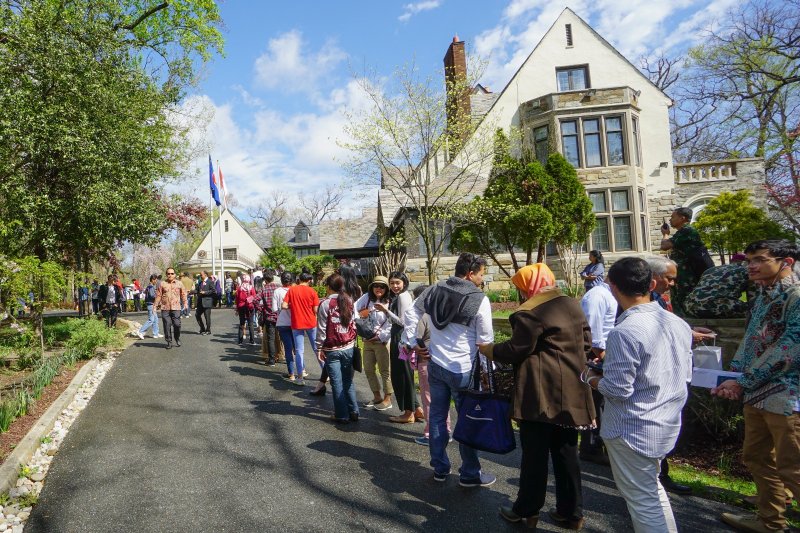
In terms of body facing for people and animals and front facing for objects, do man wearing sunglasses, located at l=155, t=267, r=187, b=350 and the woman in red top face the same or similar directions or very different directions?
very different directions

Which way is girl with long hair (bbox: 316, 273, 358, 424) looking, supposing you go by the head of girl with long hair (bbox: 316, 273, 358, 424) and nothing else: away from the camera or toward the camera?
away from the camera

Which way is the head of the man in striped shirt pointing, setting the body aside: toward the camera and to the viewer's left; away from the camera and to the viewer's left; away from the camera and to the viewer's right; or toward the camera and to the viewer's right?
away from the camera and to the viewer's left

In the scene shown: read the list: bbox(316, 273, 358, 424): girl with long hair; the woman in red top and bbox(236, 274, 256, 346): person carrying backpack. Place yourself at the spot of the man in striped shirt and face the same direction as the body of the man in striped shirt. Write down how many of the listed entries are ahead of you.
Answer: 3

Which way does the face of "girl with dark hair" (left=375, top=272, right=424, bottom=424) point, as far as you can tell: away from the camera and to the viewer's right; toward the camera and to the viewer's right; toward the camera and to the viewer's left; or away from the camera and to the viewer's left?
toward the camera and to the viewer's left

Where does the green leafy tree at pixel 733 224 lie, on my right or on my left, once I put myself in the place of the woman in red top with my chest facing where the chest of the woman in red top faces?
on my right

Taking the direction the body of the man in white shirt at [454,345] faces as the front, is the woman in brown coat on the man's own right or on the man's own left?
on the man's own right

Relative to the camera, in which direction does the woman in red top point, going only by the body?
away from the camera

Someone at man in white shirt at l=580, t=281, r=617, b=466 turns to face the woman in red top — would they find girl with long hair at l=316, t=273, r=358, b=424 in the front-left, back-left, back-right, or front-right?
front-left

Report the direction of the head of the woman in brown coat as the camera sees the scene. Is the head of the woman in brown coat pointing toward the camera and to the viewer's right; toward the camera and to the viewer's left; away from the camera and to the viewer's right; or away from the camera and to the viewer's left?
away from the camera and to the viewer's left

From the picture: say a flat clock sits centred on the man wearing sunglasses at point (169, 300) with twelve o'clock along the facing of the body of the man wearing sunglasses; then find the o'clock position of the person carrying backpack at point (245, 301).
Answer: The person carrying backpack is roughly at 9 o'clock from the man wearing sunglasses.

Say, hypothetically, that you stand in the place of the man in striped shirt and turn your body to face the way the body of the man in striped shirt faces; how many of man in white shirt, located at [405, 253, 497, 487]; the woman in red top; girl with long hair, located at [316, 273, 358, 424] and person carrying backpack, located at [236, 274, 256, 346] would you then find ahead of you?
4

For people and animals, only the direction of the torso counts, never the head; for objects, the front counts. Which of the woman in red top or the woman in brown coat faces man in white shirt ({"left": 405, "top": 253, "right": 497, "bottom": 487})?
the woman in brown coat

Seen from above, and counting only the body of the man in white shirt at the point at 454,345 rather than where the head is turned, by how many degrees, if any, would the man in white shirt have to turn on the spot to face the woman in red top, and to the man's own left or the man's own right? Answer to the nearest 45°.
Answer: approximately 90° to the man's own left

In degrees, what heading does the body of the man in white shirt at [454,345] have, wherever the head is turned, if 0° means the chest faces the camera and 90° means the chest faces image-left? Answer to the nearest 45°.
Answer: approximately 225°

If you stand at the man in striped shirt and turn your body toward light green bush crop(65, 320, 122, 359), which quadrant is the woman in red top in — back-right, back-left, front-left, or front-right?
front-right

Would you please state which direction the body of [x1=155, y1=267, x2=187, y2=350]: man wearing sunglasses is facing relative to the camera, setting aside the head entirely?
toward the camera

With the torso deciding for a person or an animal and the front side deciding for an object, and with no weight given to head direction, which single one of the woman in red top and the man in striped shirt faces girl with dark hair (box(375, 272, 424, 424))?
the man in striped shirt

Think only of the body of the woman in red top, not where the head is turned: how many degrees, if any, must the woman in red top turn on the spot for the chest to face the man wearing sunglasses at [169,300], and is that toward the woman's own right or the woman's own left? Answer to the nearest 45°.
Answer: approximately 45° to the woman's own left
